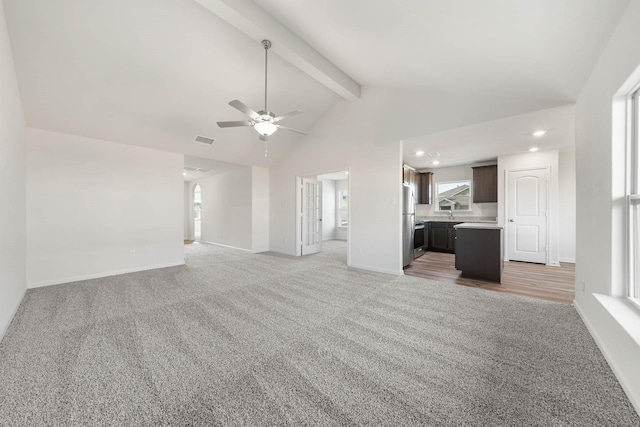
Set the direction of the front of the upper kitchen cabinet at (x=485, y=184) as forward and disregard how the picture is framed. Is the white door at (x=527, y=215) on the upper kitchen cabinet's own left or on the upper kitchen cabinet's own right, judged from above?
on the upper kitchen cabinet's own left

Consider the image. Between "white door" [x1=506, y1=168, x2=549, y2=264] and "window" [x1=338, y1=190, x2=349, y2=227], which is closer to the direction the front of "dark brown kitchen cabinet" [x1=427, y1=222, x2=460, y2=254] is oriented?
the white door

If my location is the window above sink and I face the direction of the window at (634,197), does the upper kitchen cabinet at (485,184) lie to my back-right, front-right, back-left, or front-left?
front-left

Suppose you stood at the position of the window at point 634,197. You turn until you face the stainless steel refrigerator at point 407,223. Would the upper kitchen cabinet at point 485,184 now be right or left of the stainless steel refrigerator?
right

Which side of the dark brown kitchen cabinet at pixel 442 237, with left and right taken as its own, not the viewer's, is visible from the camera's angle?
front

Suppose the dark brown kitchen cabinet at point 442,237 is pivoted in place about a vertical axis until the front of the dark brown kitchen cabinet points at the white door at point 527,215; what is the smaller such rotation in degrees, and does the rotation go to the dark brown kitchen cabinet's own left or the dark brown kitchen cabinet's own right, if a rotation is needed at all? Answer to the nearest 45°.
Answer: approximately 90° to the dark brown kitchen cabinet's own left

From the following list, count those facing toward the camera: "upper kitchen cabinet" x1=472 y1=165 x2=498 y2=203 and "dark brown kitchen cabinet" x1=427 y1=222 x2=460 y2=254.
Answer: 2

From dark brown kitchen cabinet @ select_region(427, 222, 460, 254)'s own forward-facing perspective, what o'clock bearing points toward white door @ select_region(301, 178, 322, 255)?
The white door is roughly at 2 o'clock from the dark brown kitchen cabinet.

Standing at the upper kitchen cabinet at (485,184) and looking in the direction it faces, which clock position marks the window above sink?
The window above sink is roughly at 4 o'clock from the upper kitchen cabinet.

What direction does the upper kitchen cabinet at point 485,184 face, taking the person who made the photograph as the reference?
facing the viewer

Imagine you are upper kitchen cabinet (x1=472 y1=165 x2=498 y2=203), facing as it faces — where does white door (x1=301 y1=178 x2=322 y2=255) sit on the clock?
The white door is roughly at 2 o'clock from the upper kitchen cabinet.

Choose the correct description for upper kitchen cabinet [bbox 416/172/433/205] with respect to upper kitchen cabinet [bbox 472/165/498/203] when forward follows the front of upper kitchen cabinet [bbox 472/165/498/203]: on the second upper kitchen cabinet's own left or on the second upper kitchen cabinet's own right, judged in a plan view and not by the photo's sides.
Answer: on the second upper kitchen cabinet's own right
